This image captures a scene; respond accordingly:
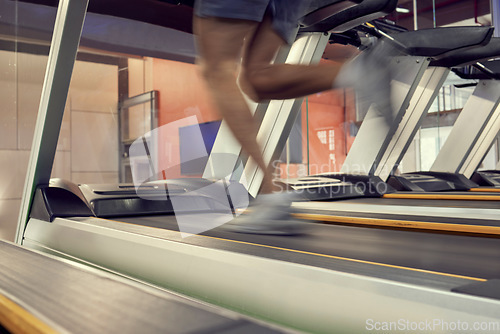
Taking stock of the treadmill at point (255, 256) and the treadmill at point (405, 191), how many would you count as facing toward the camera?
0
